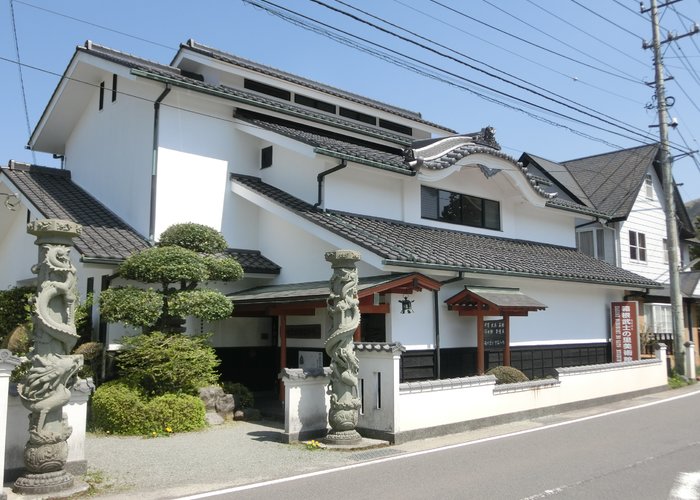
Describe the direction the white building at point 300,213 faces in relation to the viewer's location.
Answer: facing the viewer and to the right of the viewer

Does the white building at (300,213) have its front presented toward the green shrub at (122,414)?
no

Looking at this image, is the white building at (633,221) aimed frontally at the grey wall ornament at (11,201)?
no

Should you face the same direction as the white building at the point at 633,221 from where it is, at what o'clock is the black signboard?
The black signboard is roughly at 2 o'clock from the white building.

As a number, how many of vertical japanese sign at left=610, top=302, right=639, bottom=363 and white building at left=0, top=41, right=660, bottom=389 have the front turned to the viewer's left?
0

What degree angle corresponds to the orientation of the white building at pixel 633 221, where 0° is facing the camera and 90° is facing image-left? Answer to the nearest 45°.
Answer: approximately 315°

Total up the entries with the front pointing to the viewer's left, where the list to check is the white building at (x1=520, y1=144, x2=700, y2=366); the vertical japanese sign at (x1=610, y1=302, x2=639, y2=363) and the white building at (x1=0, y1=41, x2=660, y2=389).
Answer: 0

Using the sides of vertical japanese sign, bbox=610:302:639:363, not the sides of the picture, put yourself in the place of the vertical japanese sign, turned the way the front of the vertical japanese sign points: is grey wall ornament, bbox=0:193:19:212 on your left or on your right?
on your right

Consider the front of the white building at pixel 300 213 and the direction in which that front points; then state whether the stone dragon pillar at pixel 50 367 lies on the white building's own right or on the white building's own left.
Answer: on the white building's own right

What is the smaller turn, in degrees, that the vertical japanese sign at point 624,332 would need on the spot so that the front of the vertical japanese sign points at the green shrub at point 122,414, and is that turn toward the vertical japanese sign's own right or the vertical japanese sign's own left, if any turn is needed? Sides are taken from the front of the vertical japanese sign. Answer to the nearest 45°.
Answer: approximately 45° to the vertical japanese sign's own right

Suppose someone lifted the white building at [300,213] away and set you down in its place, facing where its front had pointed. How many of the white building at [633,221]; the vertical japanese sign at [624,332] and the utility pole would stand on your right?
0

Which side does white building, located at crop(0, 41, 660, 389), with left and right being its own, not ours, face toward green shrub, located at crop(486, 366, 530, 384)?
front

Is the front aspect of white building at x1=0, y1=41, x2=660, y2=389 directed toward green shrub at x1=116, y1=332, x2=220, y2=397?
no

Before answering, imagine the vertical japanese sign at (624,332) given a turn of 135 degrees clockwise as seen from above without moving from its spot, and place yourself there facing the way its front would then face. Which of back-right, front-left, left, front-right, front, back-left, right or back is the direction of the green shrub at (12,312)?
left

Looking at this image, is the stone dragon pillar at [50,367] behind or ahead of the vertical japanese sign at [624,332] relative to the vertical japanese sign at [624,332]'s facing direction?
ahead

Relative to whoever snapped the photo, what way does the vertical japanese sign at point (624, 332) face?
facing the viewer

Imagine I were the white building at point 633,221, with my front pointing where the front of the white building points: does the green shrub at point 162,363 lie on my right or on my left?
on my right

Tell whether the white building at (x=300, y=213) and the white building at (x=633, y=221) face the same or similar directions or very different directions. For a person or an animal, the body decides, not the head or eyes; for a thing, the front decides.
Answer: same or similar directions
